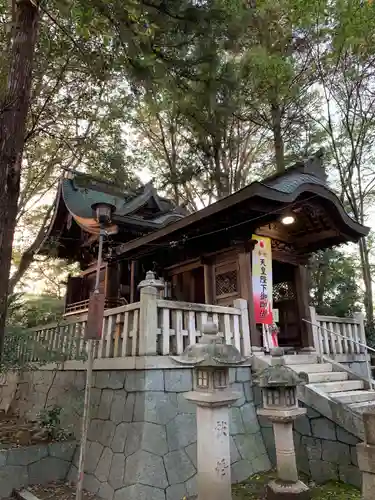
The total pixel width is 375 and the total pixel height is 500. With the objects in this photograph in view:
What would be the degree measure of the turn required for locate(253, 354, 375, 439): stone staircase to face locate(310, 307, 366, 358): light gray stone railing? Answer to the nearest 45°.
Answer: approximately 135° to its left

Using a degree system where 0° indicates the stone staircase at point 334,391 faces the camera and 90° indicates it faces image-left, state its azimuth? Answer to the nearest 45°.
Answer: approximately 315°

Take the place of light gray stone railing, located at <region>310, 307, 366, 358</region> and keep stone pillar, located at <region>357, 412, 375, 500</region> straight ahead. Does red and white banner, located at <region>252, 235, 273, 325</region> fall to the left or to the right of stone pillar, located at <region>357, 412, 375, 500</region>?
right

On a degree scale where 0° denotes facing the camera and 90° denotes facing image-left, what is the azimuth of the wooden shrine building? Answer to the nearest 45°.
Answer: approximately 315°

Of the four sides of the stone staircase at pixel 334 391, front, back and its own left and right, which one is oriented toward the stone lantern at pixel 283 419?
right

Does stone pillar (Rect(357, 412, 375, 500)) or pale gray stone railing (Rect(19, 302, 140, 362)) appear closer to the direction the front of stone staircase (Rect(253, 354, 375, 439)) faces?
the stone pillar

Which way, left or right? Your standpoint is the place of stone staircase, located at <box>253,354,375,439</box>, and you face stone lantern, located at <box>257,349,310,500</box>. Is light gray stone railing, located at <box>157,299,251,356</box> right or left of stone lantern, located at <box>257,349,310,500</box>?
right

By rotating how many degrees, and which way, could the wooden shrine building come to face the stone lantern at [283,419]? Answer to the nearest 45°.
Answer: approximately 45° to its right
